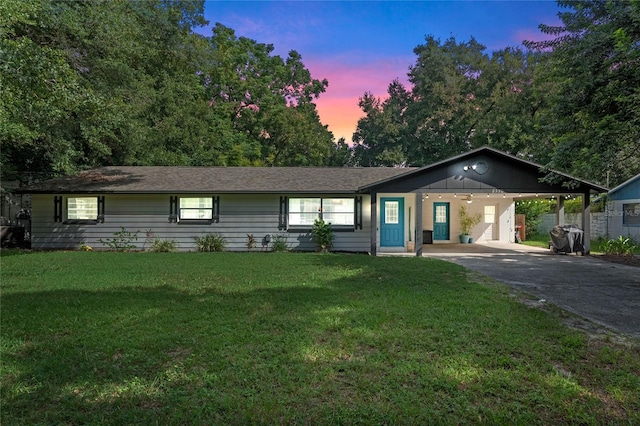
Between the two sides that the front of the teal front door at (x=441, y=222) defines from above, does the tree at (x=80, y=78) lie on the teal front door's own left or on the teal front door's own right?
on the teal front door's own right

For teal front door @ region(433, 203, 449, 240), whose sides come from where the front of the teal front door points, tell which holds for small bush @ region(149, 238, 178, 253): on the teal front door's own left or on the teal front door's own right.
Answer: on the teal front door's own right

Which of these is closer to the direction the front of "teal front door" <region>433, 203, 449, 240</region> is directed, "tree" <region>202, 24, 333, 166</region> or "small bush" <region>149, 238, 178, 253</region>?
the small bush

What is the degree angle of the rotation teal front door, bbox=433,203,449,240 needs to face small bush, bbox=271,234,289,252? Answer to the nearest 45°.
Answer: approximately 45° to its right

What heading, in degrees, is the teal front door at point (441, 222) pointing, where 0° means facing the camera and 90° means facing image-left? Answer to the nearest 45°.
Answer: approximately 0°

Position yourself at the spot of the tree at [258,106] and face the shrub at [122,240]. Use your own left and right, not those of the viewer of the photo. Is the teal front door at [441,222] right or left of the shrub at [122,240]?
left

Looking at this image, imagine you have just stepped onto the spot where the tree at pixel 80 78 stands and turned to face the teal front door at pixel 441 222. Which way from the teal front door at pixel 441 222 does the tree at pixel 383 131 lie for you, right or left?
left

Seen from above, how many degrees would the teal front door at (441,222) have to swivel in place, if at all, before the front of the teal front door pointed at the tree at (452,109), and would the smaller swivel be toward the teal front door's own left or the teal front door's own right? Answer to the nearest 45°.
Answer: approximately 180°

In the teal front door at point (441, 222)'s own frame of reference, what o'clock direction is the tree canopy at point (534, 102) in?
The tree canopy is roughly at 7 o'clock from the teal front door.
